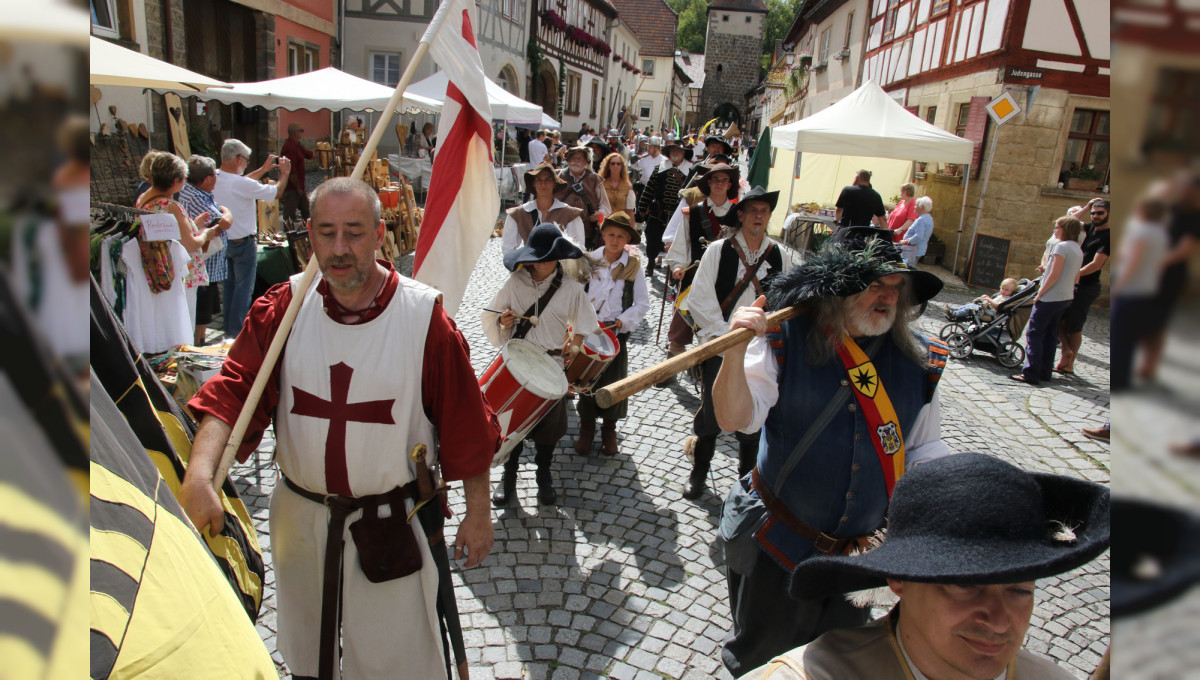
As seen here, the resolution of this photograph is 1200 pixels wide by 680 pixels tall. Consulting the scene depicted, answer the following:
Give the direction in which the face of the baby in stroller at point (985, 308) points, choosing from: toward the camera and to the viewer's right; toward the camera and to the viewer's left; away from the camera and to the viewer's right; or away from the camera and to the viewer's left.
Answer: toward the camera and to the viewer's left

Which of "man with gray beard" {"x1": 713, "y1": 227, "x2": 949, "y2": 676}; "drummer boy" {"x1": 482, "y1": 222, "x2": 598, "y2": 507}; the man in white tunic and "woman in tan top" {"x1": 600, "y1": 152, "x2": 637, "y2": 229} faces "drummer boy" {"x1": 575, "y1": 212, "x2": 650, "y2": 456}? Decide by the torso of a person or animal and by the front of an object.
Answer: the woman in tan top

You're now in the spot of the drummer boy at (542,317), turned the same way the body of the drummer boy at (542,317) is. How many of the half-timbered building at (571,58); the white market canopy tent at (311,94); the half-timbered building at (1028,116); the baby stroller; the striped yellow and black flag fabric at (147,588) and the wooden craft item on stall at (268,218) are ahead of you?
1

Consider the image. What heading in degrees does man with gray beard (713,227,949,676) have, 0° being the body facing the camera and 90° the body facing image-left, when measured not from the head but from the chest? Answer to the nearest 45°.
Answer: approximately 315°

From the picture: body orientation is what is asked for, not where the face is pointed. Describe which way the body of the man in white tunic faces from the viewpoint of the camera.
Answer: toward the camera

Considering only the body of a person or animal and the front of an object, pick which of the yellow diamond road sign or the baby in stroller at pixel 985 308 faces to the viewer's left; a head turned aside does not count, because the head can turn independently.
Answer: the baby in stroller

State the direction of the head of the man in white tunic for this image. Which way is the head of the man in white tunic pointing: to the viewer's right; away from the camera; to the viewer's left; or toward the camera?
toward the camera

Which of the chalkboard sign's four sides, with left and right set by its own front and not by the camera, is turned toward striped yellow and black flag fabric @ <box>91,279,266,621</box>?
front

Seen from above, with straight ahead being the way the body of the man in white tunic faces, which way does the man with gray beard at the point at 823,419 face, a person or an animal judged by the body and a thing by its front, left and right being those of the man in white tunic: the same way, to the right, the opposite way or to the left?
the same way

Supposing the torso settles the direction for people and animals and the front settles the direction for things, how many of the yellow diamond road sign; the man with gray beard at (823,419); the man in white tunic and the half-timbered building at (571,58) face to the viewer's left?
0

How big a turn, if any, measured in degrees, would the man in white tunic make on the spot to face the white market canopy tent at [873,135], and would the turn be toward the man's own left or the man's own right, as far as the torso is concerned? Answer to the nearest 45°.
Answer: approximately 135° to the man's own left

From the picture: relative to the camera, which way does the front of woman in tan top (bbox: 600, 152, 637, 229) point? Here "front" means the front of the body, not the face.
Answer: toward the camera

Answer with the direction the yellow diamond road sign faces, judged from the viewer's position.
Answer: facing the viewer

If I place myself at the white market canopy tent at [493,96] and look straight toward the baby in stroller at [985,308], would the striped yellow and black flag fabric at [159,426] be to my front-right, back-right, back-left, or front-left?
front-right

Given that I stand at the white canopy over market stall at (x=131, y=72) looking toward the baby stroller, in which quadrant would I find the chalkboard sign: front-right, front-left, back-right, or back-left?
front-left
